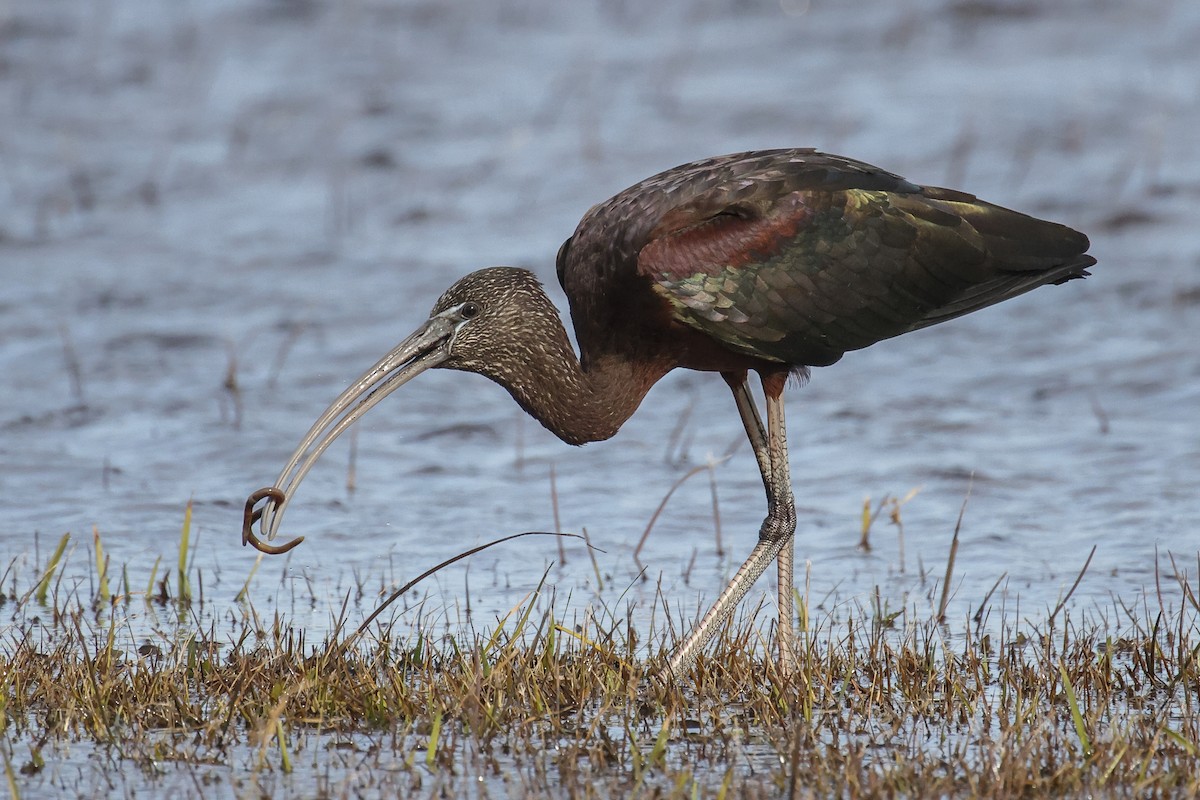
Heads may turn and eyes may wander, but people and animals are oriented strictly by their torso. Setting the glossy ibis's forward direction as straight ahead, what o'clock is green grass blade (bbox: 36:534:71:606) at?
The green grass blade is roughly at 12 o'clock from the glossy ibis.

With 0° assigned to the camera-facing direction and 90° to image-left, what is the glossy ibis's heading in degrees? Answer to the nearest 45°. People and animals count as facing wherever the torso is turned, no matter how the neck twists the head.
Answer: approximately 90°
